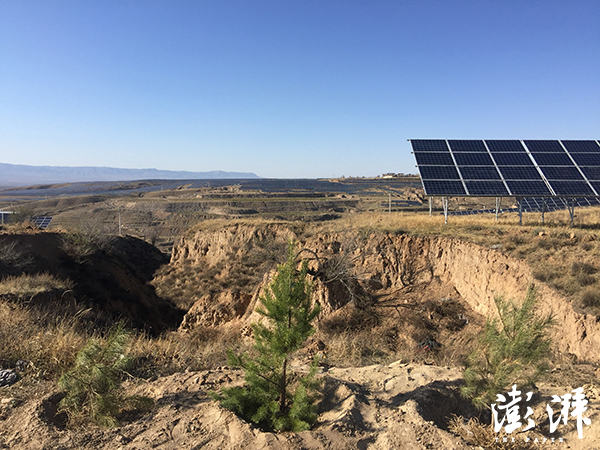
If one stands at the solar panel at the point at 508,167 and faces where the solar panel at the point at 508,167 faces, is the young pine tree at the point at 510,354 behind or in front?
in front

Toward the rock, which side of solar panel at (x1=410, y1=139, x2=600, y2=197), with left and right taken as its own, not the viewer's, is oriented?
front

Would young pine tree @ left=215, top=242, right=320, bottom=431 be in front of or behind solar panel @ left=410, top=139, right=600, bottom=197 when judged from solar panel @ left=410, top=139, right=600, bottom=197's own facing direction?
in front

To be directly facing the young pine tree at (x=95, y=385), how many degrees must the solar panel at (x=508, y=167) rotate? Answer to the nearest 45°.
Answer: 0° — it already faces it

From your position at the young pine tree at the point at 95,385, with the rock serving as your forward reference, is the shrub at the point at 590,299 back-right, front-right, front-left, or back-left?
back-right

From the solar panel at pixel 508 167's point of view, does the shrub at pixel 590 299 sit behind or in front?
in front

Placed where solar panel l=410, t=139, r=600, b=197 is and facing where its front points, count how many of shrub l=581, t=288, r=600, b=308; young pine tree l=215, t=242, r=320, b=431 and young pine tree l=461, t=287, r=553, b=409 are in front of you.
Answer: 3

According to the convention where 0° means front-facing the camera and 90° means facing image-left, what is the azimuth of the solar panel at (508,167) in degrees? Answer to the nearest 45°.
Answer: approximately 0°
